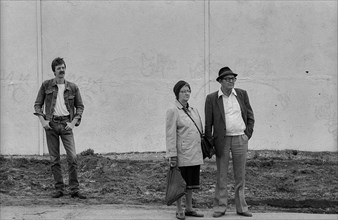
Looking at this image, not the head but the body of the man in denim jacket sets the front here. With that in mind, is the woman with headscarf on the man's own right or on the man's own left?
on the man's own left

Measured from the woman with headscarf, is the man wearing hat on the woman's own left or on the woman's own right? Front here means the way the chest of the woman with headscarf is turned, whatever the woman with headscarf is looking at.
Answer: on the woman's own left

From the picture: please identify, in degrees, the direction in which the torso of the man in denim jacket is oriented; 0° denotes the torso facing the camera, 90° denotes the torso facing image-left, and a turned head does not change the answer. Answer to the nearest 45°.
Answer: approximately 0°

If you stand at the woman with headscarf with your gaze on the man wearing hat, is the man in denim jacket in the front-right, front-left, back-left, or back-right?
back-left

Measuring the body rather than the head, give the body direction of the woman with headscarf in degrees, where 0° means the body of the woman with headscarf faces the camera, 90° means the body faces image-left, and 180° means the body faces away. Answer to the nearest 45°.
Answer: approximately 315°
